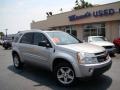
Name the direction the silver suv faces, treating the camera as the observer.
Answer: facing the viewer and to the right of the viewer

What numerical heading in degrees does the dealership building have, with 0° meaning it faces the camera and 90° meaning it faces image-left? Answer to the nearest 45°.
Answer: approximately 45°

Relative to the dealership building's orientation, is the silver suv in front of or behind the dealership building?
in front

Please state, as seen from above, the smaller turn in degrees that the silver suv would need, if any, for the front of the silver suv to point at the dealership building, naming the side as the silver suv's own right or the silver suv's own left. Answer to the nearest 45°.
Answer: approximately 135° to the silver suv's own left

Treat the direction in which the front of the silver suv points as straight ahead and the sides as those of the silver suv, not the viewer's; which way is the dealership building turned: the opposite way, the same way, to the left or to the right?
to the right

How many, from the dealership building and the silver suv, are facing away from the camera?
0
